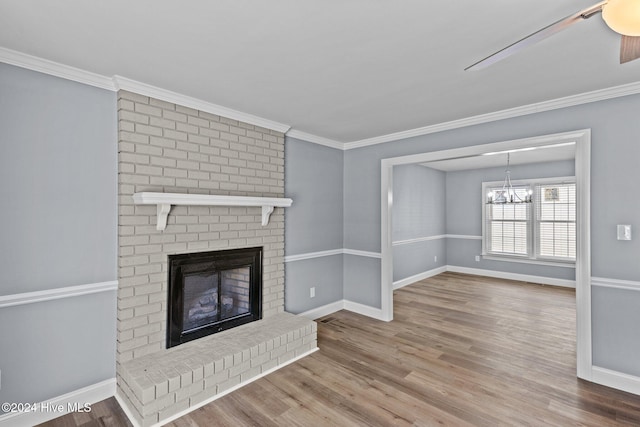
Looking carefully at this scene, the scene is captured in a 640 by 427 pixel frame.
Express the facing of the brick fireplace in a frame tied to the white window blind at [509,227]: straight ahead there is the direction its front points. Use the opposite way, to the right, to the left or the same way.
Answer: to the left

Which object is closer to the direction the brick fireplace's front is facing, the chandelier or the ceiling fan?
the ceiling fan

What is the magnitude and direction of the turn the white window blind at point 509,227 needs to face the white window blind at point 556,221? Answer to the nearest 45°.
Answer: approximately 90° to its left

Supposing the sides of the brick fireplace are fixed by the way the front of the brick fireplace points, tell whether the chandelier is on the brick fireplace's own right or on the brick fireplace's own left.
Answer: on the brick fireplace's own left

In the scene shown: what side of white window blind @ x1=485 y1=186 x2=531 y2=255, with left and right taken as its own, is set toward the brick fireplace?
front

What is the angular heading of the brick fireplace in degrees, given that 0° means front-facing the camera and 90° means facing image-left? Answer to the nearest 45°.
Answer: approximately 315°

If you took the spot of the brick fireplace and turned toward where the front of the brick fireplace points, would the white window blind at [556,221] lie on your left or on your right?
on your left

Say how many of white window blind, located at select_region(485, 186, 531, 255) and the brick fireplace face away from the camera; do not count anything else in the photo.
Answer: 0

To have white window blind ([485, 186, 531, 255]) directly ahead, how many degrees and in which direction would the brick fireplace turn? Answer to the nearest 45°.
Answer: approximately 45° to its left

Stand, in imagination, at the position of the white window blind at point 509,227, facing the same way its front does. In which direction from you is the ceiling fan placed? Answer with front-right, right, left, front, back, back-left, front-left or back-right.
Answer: front

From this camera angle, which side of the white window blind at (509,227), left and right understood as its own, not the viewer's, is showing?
front

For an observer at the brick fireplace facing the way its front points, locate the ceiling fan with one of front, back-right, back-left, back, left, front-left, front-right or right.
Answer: front
